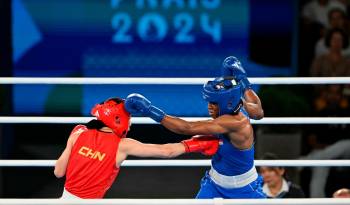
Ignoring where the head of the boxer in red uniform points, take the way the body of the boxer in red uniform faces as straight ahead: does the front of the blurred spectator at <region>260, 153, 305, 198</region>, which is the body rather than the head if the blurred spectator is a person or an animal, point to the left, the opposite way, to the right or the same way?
the opposite way

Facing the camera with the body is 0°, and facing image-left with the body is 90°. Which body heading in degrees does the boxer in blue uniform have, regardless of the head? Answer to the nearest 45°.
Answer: approximately 90°

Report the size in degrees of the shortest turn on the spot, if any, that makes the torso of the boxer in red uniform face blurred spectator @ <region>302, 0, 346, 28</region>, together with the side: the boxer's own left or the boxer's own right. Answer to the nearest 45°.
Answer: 0° — they already face them

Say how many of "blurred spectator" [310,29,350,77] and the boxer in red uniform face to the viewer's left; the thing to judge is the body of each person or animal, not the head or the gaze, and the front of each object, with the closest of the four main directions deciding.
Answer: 0

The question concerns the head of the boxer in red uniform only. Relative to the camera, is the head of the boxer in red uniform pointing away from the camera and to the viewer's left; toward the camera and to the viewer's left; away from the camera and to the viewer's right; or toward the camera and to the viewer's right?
away from the camera and to the viewer's right

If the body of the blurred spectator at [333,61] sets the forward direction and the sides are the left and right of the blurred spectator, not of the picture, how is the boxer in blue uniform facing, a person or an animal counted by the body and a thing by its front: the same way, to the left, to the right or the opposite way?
to the right

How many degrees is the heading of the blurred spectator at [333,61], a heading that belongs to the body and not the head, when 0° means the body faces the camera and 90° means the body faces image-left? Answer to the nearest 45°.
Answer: approximately 0°

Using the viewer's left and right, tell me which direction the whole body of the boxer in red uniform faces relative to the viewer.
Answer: facing away from the viewer and to the right of the viewer

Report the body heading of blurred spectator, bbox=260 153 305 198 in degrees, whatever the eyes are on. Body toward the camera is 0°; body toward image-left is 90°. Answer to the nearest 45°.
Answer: approximately 45°
